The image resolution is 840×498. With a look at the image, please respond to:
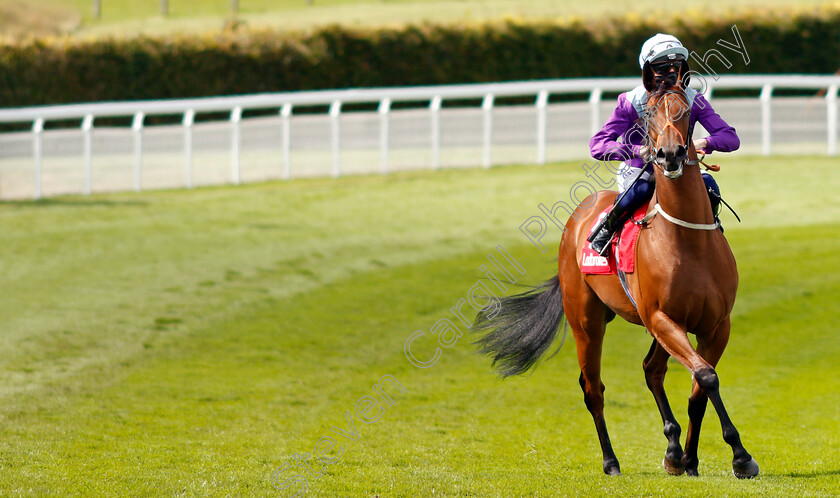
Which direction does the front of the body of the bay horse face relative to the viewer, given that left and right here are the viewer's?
facing the viewer and to the right of the viewer

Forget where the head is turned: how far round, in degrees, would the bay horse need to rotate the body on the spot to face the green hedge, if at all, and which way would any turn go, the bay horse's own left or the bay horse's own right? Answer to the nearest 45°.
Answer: approximately 135° to the bay horse's own left

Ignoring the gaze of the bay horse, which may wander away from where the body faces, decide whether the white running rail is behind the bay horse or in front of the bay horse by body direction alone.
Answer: behind
